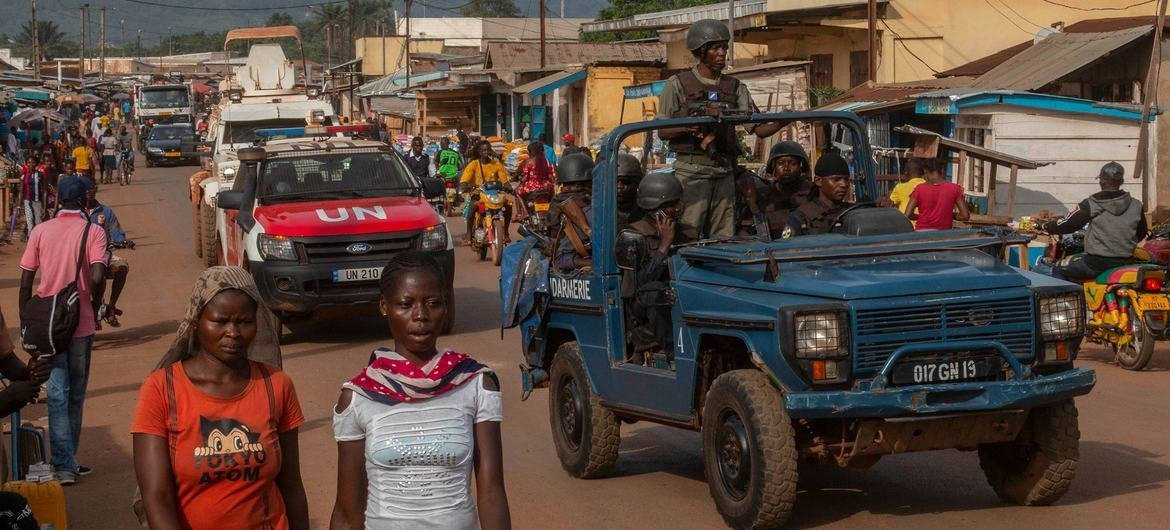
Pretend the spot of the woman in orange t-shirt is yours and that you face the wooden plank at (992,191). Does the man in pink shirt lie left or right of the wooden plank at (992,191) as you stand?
left

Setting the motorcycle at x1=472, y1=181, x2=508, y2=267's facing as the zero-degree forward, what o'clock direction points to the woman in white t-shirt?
The woman in white t-shirt is roughly at 12 o'clock from the motorcycle.

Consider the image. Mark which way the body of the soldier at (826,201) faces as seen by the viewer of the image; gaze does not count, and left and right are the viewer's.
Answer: facing the viewer and to the right of the viewer

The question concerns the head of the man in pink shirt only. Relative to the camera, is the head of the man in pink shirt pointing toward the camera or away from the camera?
away from the camera

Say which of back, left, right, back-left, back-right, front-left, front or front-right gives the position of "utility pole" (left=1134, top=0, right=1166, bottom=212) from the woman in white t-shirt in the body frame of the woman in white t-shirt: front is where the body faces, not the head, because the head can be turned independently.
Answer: back-left

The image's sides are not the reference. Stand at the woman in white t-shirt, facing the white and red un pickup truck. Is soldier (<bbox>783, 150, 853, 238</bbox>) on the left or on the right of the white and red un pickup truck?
right

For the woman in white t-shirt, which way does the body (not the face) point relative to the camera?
toward the camera

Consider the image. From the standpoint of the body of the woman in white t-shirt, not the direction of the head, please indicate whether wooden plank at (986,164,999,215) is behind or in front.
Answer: behind

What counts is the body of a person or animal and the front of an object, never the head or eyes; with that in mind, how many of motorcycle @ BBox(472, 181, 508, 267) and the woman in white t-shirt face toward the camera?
2
